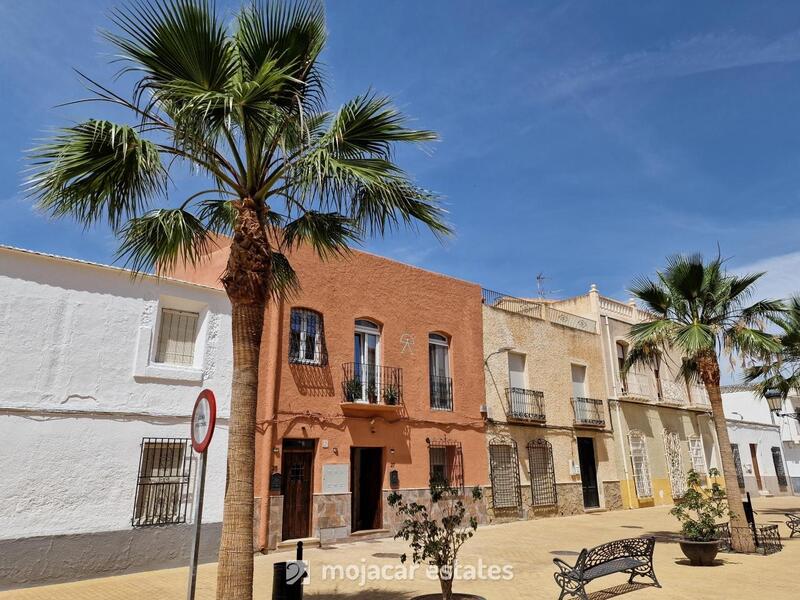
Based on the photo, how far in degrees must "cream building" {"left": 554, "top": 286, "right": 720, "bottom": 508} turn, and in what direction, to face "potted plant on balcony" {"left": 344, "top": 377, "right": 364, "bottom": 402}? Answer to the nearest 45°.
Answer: approximately 90° to its right

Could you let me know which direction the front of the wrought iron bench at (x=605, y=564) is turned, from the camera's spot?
facing away from the viewer and to the left of the viewer

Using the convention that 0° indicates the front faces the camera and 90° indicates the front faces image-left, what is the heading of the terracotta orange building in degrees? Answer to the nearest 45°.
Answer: approximately 315°

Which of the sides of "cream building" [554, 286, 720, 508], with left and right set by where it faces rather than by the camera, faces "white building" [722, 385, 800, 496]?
left

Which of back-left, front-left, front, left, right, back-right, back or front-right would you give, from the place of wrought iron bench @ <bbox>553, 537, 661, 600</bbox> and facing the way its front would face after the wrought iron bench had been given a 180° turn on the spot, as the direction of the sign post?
right

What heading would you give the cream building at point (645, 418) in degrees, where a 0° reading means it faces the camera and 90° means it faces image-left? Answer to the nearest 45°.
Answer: approximately 315°

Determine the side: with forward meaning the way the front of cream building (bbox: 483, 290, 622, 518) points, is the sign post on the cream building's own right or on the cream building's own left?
on the cream building's own right

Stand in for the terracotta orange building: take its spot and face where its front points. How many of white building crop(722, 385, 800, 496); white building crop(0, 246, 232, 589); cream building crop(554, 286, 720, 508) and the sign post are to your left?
2

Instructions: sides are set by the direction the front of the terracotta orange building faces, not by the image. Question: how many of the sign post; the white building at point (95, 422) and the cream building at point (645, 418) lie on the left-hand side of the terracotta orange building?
1

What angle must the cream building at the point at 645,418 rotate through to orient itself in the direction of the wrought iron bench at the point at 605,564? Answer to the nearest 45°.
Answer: approximately 45° to its right
